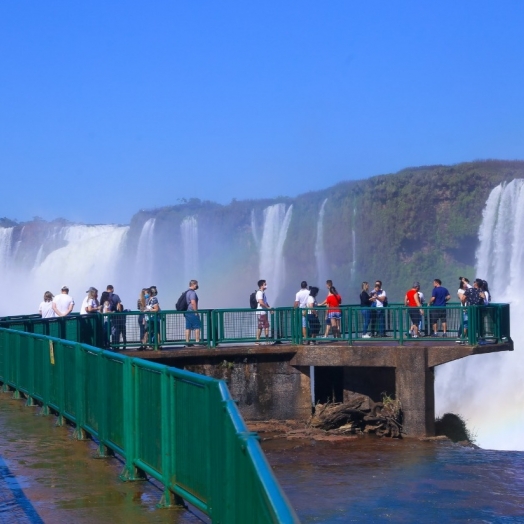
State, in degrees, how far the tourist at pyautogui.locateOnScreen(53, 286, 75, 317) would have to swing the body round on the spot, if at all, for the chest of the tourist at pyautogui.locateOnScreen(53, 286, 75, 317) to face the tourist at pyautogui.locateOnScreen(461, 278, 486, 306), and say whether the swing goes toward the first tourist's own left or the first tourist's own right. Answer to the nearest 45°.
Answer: approximately 90° to the first tourist's own right

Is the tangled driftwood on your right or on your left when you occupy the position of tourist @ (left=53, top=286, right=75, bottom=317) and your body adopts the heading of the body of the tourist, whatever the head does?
on your right

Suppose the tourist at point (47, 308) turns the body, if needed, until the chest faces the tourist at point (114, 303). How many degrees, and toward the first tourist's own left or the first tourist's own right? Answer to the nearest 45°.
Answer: approximately 45° to the first tourist's own right

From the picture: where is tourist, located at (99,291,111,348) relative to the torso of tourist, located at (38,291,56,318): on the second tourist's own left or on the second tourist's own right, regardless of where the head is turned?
on the second tourist's own right

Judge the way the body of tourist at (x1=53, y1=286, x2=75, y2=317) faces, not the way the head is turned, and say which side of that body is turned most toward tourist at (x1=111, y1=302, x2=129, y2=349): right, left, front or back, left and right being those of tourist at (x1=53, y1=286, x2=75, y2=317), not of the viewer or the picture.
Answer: right

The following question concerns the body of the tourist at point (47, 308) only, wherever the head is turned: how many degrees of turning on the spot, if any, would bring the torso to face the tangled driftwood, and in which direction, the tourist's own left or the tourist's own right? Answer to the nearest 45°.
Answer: approximately 135° to the tourist's own right

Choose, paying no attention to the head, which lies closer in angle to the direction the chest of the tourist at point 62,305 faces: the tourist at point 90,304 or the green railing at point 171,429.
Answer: the tourist

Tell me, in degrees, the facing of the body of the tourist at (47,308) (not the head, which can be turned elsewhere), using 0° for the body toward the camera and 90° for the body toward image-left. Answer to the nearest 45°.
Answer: approximately 180°

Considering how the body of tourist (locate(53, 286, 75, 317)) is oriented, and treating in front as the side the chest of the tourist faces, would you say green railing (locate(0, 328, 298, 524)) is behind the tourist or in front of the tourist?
behind

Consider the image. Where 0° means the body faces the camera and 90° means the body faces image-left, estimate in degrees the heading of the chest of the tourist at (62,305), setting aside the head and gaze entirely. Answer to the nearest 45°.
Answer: approximately 180°

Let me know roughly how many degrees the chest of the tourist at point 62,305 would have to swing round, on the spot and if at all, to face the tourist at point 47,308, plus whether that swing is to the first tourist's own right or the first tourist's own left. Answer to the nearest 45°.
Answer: approximately 45° to the first tourist's own left

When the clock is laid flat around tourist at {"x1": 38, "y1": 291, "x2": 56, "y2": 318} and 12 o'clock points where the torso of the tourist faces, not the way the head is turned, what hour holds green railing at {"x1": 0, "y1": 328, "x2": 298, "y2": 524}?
The green railing is roughly at 6 o'clock from the tourist.
